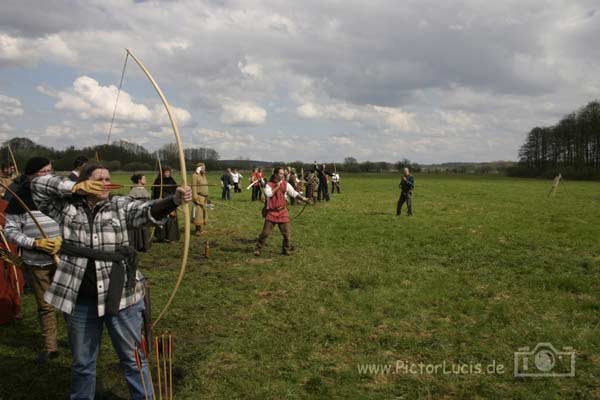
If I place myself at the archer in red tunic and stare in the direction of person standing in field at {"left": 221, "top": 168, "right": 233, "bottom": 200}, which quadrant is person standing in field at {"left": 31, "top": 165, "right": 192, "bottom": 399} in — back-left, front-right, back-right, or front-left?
back-left

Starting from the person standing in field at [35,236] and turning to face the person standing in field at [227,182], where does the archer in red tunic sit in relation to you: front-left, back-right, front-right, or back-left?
front-right

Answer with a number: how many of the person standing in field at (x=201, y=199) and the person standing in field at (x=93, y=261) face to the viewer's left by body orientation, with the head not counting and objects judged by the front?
0

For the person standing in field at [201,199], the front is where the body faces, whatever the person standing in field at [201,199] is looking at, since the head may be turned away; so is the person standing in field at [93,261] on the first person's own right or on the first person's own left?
on the first person's own right

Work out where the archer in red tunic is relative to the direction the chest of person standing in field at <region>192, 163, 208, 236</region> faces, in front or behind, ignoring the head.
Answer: in front

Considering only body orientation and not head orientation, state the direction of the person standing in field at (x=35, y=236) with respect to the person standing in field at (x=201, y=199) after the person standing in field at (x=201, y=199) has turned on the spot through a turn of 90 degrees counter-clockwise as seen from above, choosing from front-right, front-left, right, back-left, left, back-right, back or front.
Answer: back-right

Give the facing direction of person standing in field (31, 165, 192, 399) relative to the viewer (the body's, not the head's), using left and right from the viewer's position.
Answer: facing the viewer

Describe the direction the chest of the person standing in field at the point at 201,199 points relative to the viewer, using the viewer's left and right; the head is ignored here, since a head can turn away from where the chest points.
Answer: facing the viewer and to the right of the viewer

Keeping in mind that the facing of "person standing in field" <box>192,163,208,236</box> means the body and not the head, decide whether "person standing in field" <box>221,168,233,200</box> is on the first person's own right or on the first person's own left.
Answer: on the first person's own left

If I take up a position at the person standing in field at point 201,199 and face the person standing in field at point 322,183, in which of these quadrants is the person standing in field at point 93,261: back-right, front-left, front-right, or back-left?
back-right

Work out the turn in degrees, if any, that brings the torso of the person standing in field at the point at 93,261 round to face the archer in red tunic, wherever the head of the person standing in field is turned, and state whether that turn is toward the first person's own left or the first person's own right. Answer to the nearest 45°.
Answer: approximately 135° to the first person's own left

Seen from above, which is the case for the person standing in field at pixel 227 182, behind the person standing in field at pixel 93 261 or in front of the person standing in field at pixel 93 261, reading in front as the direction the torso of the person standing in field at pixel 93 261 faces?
behind
